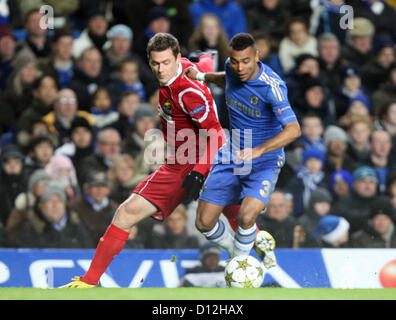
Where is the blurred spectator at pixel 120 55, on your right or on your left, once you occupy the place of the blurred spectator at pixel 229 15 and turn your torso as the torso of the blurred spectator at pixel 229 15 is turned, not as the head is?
on your right

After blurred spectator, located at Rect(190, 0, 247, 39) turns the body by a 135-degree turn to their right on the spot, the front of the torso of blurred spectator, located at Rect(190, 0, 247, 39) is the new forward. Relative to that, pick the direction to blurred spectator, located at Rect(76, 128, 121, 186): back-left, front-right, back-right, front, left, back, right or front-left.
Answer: left

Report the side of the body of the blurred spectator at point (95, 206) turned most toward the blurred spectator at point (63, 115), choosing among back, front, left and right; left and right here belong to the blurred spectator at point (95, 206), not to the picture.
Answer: back

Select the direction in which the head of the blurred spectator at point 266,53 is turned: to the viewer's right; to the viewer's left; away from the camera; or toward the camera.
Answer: toward the camera

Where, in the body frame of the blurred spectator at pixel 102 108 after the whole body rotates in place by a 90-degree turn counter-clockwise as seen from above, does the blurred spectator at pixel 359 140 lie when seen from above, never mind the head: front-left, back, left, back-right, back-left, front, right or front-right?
front

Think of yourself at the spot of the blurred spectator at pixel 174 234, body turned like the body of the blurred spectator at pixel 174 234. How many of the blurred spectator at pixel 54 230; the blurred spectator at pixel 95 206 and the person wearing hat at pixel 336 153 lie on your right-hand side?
2

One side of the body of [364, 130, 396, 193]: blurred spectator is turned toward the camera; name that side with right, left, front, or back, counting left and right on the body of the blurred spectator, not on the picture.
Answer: front

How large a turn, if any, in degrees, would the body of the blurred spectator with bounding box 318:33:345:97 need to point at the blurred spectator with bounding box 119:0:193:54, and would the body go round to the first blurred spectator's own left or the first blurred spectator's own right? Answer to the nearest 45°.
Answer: approximately 90° to the first blurred spectator's own right

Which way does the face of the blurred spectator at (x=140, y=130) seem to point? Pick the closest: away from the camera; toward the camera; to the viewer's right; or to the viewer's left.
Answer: toward the camera

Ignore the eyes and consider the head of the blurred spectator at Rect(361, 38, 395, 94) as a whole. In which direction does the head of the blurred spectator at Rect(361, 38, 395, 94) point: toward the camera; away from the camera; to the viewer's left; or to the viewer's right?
toward the camera

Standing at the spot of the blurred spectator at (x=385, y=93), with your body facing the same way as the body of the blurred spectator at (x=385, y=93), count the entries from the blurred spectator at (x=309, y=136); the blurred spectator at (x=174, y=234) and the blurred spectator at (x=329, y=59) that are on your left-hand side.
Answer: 0

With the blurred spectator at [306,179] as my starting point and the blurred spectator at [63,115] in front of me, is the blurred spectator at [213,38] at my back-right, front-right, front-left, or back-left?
front-right

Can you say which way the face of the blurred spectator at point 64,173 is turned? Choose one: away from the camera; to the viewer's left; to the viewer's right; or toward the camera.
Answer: toward the camera

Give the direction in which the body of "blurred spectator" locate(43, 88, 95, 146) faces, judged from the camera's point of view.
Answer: toward the camera

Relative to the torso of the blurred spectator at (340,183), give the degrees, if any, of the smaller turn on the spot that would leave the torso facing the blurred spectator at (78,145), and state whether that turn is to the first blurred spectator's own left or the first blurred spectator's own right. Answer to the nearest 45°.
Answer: approximately 90° to the first blurred spectator's own right

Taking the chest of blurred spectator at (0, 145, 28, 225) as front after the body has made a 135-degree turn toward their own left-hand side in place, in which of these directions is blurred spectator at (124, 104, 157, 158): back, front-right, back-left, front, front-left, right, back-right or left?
front-right

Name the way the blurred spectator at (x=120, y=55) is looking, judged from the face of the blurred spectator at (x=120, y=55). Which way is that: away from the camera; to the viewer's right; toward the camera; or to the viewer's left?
toward the camera

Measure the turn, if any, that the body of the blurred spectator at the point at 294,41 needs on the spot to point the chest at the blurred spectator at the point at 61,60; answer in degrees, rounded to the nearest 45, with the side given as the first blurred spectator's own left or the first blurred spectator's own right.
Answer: approximately 90° to the first blurred spectator's own right

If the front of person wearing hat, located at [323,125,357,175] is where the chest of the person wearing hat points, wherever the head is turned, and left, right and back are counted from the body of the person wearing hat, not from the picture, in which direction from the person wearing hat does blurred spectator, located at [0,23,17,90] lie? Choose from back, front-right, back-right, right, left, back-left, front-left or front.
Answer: right

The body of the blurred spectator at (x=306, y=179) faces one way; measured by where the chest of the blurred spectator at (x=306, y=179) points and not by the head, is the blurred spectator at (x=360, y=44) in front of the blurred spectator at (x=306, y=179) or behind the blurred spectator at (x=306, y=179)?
behind
